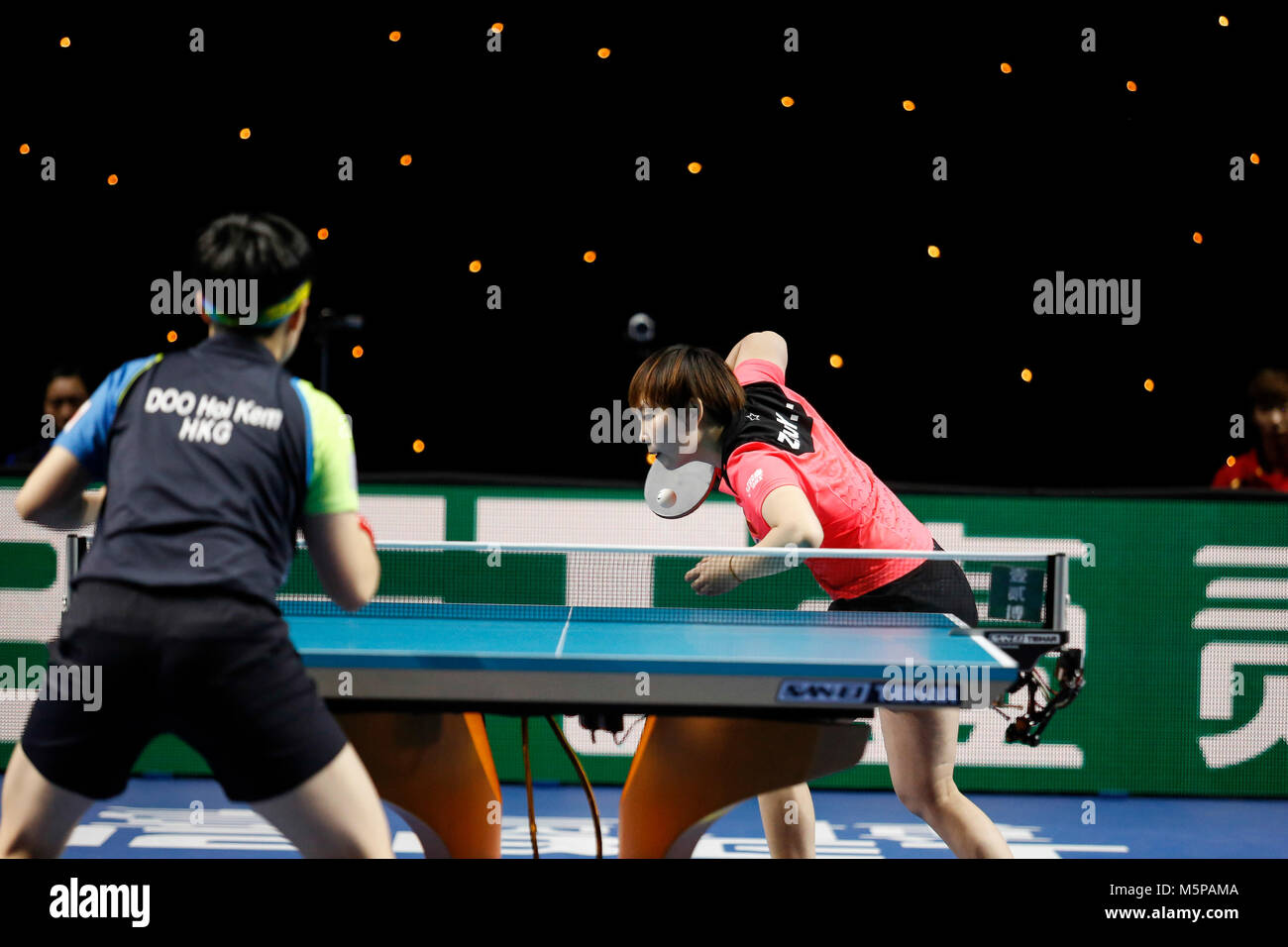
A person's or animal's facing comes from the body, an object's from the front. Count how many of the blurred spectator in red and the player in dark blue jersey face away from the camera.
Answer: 1

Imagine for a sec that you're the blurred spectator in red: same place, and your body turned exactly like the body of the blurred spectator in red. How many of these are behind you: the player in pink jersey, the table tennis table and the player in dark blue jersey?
0

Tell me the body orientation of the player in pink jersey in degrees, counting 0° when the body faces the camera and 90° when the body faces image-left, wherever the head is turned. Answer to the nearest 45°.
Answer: approximately 90°

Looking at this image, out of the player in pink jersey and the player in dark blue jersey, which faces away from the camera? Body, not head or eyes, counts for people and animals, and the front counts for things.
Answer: the player in dark blue jersey

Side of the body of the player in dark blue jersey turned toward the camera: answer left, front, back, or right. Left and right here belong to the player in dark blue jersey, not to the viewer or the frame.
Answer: back

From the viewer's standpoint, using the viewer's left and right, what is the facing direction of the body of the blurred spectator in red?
facing the viewer

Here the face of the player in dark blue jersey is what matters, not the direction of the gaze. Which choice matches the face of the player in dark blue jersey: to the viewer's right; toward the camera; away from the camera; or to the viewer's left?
away from the camera

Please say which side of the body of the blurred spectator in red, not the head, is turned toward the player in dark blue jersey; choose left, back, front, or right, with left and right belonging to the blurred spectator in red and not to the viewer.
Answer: front

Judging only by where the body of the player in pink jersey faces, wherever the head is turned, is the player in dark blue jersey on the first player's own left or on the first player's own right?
on the first player's own left
